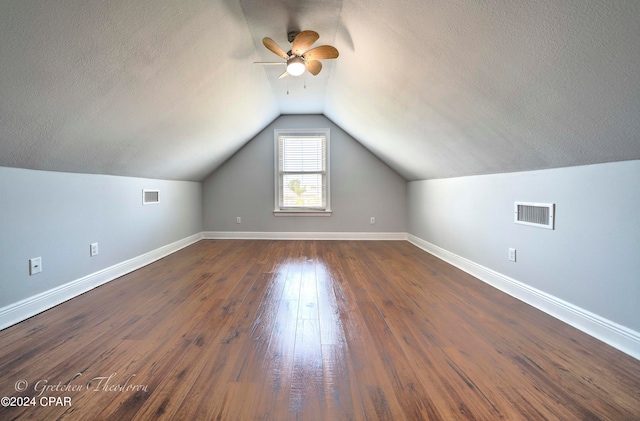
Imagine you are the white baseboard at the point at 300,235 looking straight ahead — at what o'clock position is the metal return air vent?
The metal return air vent is roughly at 11 o'clock from the white baseboard.

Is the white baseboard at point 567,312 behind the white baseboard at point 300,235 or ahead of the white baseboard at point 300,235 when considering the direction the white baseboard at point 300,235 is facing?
ahead

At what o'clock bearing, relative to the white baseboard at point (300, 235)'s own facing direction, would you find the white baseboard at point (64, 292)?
the white baseboard at point (64, 292) is roughly at 1 o'clock from the white baseboard at point (300, 235).

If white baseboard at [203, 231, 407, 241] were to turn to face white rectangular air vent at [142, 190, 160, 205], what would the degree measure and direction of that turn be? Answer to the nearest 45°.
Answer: approximately 45° to its right

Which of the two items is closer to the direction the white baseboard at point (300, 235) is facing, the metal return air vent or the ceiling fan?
the ceiling fan

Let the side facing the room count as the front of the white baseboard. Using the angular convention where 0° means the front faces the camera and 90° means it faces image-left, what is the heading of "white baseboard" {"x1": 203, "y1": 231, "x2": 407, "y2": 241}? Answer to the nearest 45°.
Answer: approximately 0°

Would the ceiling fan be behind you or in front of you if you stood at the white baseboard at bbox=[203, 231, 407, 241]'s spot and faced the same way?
in front
